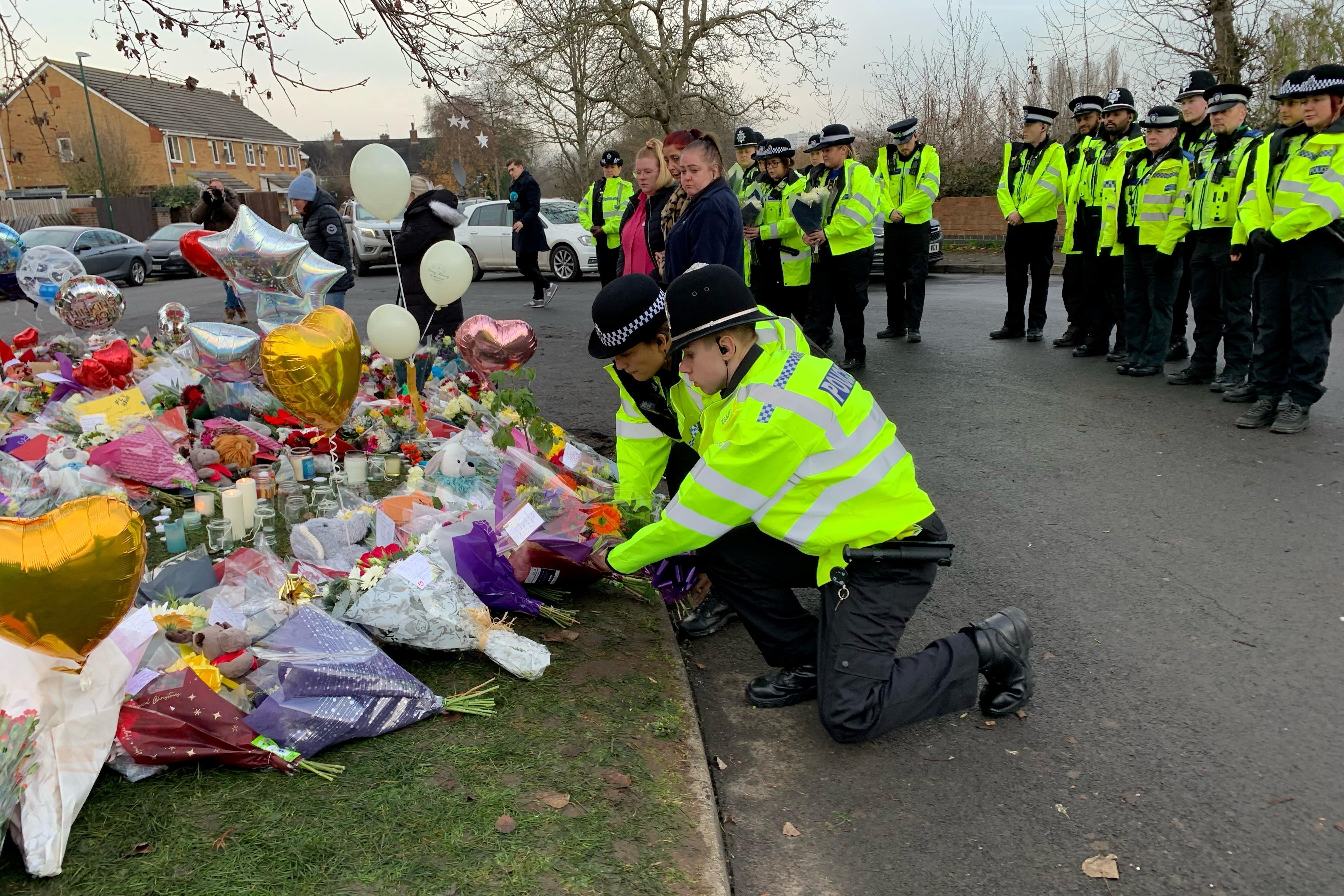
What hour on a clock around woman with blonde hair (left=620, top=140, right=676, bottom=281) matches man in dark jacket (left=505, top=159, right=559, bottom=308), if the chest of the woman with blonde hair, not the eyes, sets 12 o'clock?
The man in dark jacket is roughly at 4 o'clock from the woman with blonde hair.

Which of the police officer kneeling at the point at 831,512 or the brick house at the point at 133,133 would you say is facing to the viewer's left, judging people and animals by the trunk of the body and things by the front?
the police officer kneeling

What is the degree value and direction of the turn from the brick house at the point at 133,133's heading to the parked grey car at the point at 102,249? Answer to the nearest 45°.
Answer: approximately 45° to its right

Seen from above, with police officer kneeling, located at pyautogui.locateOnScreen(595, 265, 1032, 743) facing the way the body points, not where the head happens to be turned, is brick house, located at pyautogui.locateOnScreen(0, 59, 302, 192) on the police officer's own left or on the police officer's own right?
on the police officer's own right

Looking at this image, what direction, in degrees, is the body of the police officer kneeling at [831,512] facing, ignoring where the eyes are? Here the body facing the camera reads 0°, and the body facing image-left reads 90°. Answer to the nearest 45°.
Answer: approximately 90°

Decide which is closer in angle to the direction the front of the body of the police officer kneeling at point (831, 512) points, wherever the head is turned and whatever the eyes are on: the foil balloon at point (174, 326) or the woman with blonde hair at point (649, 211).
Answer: the foil balloon

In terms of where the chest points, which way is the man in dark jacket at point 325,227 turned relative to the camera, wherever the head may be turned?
to the viewer's left

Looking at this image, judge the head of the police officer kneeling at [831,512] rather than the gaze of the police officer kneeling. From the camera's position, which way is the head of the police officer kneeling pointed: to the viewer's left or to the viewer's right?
to the viewer's left

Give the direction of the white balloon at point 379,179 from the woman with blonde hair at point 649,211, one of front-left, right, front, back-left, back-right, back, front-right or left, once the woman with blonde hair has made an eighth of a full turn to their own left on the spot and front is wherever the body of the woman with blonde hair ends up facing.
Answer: right

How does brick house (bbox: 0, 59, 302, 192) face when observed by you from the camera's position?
facing the viewer and to the right of the viewer

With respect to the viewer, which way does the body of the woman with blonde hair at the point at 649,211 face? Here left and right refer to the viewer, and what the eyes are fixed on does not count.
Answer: facing the viewer and to the left of the viewer

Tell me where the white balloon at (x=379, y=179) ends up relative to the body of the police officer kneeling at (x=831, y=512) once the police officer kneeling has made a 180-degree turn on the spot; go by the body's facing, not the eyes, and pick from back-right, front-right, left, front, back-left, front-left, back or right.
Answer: back-left

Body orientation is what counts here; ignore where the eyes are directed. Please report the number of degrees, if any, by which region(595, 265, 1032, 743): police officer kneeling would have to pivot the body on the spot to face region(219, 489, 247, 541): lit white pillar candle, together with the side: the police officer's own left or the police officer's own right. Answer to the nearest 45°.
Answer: approximately 45° to the police officer's own right
